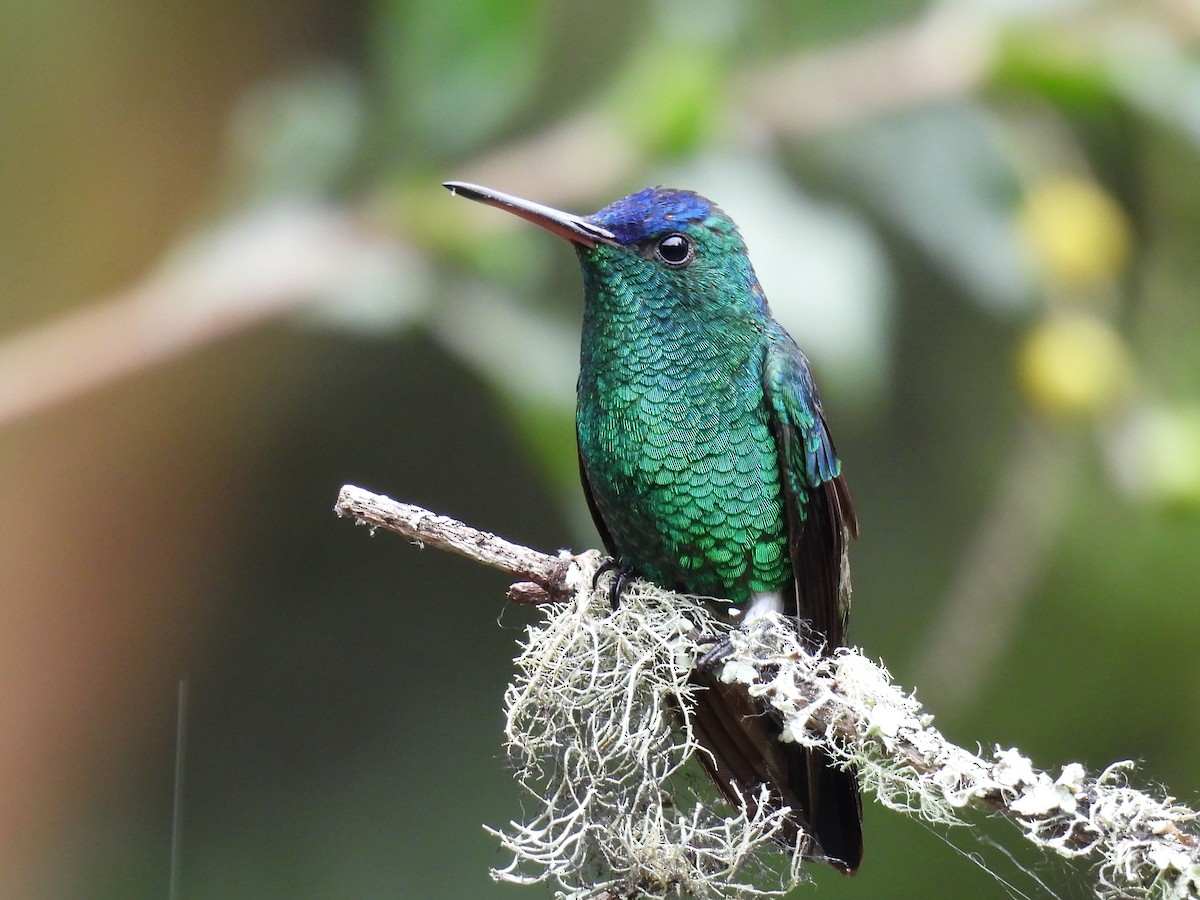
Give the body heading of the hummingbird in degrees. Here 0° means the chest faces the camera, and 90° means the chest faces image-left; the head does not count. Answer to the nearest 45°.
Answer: approximately 45°

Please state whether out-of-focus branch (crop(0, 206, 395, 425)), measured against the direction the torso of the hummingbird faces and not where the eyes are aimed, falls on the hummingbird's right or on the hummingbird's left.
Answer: on the hummingbird's right
